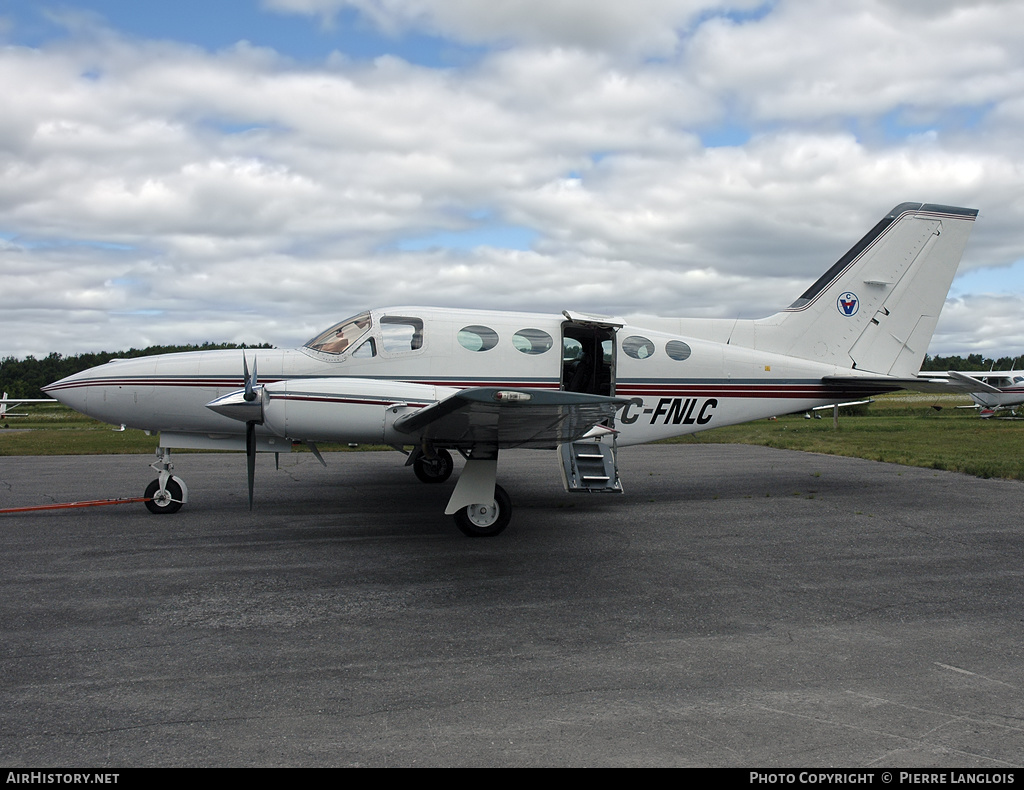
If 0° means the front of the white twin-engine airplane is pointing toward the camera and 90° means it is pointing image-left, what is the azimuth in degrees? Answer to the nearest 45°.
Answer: approximately 90°

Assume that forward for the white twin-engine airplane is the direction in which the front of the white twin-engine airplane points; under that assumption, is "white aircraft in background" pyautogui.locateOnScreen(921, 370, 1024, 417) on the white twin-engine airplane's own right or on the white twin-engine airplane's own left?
on the white twin-engine airplane's own right
